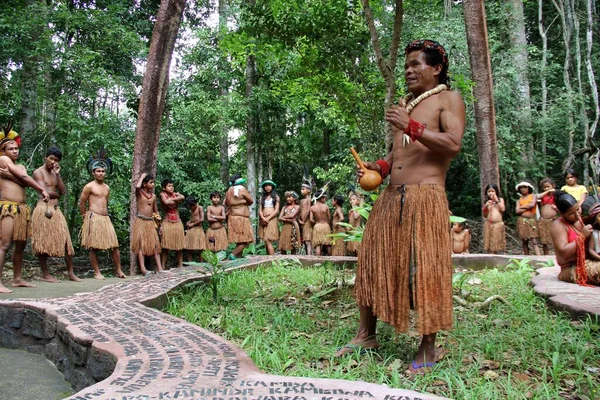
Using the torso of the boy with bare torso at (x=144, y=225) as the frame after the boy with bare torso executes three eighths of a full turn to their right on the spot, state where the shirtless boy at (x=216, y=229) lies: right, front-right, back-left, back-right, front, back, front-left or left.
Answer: back-right

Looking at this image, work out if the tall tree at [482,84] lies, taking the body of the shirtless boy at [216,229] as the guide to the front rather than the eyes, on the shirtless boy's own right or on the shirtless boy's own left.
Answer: on the shirtless boy's own left

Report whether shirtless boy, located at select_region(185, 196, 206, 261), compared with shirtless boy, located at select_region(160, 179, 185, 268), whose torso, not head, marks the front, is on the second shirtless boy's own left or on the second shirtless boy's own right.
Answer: on the second shirtless boy's own left

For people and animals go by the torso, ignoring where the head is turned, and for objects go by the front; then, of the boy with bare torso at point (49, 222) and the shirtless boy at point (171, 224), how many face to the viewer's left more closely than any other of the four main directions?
0

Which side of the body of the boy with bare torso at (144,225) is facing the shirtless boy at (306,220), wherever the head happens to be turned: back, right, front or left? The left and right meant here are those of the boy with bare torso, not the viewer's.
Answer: left

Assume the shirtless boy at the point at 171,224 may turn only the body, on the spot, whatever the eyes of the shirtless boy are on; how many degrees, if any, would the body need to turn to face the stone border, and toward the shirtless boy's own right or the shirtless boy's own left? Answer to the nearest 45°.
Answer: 0° — they already face it

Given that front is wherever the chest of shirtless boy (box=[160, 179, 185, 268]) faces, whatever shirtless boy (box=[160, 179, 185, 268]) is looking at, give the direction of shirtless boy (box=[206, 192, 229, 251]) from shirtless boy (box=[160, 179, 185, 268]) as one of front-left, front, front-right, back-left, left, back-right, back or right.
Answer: left

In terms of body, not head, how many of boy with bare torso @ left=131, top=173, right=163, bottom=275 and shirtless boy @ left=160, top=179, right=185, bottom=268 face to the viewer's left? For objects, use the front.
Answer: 0

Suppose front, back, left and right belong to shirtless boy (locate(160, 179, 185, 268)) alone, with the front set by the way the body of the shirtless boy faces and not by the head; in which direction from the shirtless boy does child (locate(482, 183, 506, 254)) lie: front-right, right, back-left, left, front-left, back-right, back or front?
front-left

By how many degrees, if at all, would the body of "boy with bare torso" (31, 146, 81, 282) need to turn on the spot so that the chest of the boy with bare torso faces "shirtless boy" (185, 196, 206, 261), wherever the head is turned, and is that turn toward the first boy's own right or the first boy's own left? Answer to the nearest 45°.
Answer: approximately 90° to the first boy's own left

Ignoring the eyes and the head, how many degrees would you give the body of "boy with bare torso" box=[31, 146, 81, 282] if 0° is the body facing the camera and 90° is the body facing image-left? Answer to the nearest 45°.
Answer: approximately 315°

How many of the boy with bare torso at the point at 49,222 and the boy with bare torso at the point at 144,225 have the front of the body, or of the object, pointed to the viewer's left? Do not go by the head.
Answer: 0

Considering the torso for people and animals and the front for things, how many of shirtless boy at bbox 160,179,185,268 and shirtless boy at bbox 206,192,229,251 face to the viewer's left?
0

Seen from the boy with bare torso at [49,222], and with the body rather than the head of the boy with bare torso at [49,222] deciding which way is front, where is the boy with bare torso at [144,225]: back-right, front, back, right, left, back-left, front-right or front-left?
left
